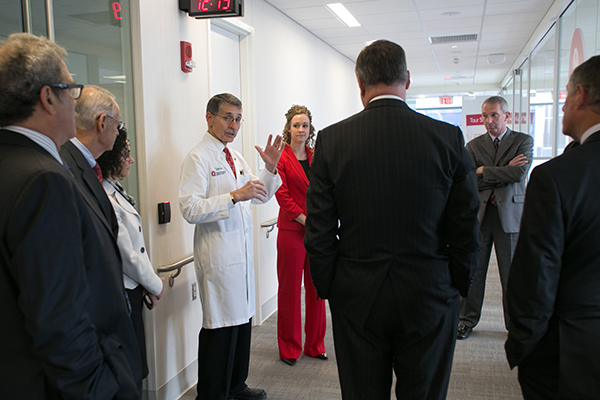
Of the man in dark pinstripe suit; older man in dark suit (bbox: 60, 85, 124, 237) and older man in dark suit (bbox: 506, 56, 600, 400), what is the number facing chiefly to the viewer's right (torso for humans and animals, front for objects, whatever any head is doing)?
1

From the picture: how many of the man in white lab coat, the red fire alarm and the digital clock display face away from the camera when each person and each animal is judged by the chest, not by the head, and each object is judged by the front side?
0

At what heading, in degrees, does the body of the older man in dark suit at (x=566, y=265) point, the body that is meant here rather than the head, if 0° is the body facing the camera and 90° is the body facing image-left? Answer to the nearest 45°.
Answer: approximately 135°

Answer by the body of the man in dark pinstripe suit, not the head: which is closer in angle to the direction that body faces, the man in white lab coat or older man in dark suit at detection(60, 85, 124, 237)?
the man in white lab coat

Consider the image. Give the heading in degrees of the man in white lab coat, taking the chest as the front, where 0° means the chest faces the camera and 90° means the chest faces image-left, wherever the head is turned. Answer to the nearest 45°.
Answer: approximately 315°

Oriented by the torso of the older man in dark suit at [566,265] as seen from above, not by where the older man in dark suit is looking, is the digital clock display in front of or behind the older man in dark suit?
in front

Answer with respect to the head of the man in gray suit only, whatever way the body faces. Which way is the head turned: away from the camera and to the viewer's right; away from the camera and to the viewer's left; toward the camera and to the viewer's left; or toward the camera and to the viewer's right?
toward the camera and to the viewer's left

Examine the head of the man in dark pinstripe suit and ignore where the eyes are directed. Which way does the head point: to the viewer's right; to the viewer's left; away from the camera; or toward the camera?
away from the camera

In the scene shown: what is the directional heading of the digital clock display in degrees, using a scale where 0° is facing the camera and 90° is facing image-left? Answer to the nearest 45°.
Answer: approximately 315°
